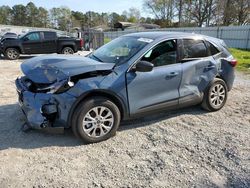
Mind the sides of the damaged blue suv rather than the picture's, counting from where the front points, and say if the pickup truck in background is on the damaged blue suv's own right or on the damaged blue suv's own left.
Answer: on the damaged blue suv's own right

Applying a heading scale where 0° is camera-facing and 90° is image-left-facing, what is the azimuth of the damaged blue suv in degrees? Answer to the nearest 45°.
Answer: approximately 45°

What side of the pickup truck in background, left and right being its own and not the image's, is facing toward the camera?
left

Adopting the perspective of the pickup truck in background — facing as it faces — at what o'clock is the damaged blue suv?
The damaged blue suv is roughly at 9 o'clock from the pickup truck in background.

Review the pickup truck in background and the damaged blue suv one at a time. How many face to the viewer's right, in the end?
0

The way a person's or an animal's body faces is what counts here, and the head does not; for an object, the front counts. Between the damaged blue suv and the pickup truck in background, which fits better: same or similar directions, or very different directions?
same or similar directions
